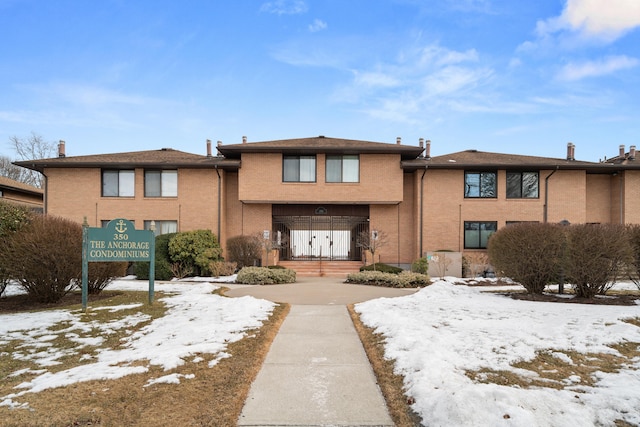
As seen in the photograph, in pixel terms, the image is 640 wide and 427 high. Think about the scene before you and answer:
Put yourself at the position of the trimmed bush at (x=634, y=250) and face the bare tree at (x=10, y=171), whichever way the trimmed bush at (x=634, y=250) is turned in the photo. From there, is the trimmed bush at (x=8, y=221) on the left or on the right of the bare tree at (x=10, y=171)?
left

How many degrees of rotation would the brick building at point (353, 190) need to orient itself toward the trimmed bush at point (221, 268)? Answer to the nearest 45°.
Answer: approximately 45° to its right

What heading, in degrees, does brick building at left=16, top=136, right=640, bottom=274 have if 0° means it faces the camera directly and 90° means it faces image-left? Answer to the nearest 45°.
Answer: approximately 0°

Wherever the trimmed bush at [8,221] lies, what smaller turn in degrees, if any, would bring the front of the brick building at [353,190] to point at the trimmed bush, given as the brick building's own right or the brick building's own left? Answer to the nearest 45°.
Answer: approximately 45° to the brick building's own right

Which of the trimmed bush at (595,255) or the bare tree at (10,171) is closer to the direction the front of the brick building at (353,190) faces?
the trimmed bush

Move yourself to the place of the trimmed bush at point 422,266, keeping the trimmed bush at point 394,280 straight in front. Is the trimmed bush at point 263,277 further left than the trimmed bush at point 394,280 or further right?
right

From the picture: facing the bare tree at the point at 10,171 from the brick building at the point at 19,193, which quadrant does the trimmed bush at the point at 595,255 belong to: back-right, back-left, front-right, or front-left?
back-right
